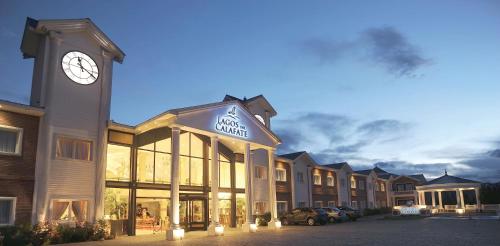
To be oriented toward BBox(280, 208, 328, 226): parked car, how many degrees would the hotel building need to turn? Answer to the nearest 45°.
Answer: approximately 90° to its left

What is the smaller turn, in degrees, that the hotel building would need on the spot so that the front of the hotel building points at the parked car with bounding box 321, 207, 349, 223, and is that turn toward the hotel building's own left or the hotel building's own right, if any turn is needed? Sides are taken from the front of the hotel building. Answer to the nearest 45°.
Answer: approximately 90° to the hotel building's own left

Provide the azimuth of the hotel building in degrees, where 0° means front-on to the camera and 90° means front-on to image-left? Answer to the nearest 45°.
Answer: approximately 315°
